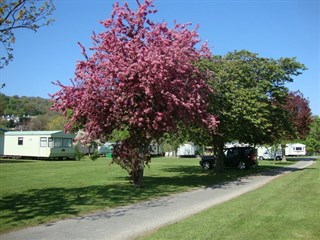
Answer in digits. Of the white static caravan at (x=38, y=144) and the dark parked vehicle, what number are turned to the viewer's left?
1

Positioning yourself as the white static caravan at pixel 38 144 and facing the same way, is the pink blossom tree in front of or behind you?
in front

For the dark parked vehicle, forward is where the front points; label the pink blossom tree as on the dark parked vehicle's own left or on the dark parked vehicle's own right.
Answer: on the dark parked vehicle's own left

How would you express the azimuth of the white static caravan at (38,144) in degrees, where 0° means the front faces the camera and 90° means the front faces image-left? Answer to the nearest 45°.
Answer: approximately 315°

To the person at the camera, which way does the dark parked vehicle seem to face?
facing to the left of the viewer

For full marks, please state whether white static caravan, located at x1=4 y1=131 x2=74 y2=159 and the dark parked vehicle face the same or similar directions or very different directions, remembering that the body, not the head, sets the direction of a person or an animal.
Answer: very different directions

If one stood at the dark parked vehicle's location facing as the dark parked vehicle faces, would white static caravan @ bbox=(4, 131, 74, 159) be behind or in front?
in front
